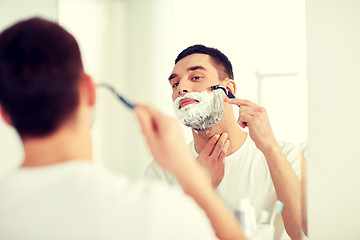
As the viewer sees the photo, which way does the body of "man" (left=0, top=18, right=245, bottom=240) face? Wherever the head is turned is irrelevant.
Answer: away from the camera
